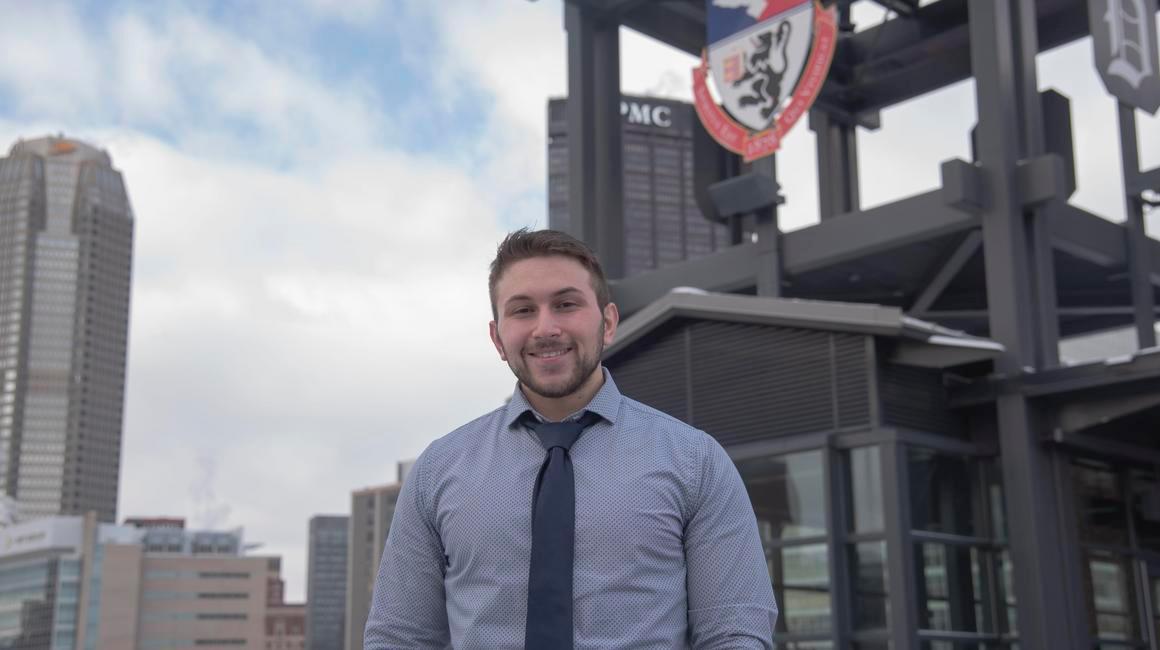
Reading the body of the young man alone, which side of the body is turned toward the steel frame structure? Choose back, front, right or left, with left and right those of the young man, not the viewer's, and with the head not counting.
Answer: back

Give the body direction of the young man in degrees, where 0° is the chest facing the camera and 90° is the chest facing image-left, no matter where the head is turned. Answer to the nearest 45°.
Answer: approximately 0°
